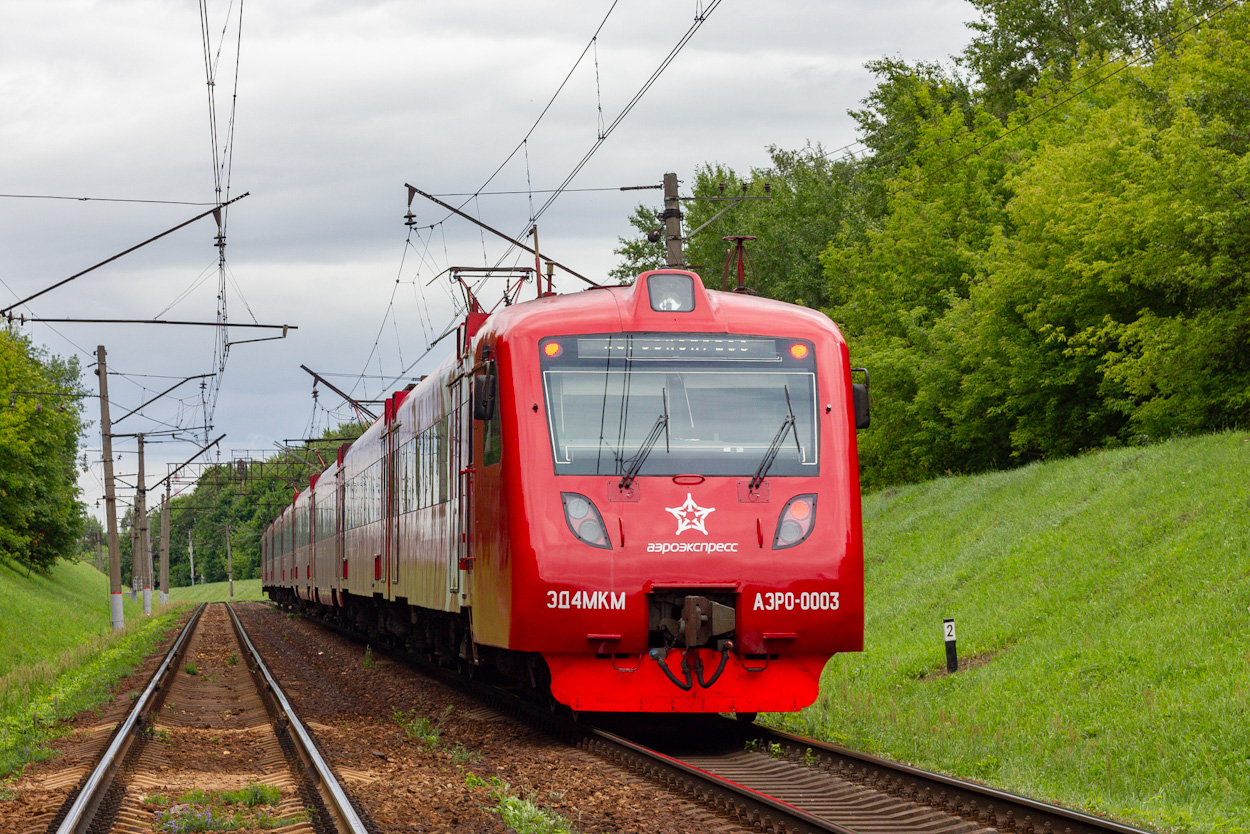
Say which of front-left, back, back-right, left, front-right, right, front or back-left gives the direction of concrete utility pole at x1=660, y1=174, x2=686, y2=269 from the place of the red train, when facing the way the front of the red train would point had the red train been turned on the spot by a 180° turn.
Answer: front

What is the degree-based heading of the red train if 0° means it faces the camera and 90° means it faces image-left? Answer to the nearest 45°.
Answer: approximately 0°

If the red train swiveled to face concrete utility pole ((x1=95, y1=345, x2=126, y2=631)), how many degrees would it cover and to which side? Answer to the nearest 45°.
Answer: approximately 135° to its right
